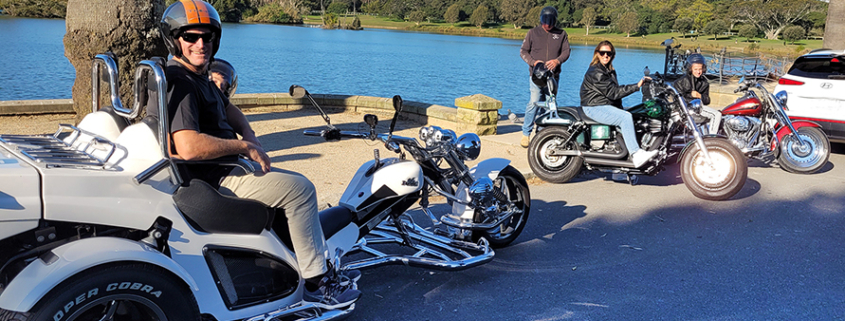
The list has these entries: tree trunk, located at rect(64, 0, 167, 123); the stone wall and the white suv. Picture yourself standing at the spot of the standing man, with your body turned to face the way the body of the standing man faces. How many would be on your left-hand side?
1

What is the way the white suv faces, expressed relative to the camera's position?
facing away from the viewer and to the right of the viewer

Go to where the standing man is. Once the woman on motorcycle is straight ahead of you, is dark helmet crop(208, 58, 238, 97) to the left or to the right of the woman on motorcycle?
right

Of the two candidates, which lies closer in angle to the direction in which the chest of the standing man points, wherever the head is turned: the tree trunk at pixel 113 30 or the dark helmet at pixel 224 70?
the dark helmet

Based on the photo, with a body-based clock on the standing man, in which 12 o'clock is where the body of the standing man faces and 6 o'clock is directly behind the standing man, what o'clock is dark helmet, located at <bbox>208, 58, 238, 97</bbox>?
The dark helmet is roughly at 1 o'clock from the standing man.

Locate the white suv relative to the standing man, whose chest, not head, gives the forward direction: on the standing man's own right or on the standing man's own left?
on the standing man's own left

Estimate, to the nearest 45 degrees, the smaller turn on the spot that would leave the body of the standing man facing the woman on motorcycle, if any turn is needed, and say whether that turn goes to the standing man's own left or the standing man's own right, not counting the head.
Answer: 0° — they already face them

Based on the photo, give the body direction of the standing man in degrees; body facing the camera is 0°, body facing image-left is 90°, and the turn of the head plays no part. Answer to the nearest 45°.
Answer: approximately 0°

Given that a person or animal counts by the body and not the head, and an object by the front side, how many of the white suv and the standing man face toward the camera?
1
